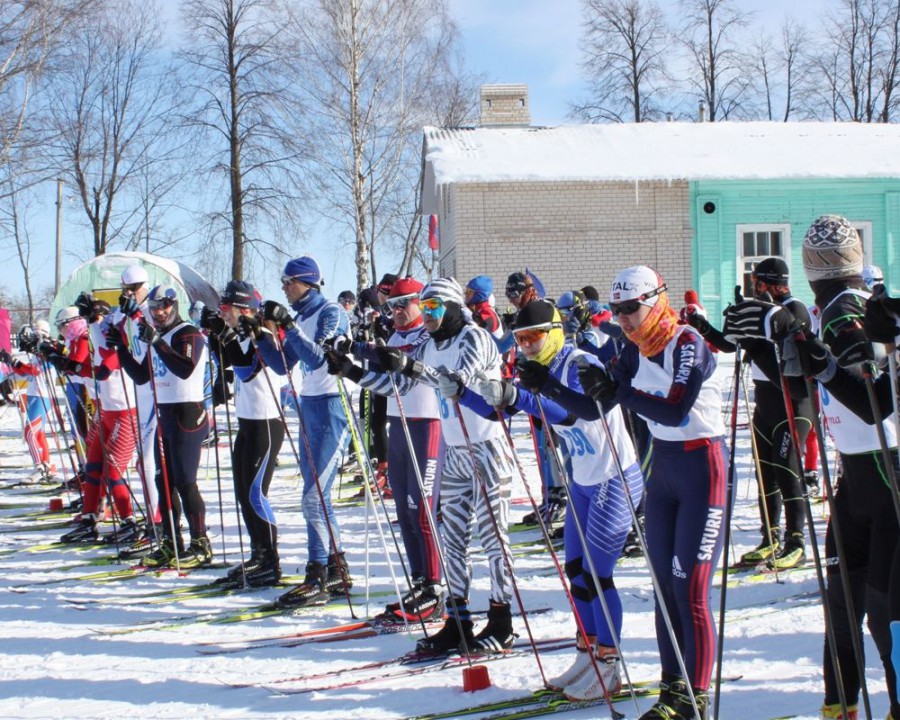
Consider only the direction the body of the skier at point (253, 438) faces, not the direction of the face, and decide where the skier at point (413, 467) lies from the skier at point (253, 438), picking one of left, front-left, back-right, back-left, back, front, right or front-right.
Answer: left

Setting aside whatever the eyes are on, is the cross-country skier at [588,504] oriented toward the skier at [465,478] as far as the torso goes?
no

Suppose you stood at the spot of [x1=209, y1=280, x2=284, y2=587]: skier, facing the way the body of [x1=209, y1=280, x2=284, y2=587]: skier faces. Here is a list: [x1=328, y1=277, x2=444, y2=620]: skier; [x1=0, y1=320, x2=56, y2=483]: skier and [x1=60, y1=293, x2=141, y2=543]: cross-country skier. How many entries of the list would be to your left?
1

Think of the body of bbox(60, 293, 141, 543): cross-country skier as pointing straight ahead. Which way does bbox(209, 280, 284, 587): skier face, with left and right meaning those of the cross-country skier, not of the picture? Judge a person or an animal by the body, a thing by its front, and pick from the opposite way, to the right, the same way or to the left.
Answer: the same way

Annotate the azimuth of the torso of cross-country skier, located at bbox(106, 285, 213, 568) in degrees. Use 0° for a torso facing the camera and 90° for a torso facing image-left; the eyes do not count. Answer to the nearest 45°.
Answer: approximately 45°

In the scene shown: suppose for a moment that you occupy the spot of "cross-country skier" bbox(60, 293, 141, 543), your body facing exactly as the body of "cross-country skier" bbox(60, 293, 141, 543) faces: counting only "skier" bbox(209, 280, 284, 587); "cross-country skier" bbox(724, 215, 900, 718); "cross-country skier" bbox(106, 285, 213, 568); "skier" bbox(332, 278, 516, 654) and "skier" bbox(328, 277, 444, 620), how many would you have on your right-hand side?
0

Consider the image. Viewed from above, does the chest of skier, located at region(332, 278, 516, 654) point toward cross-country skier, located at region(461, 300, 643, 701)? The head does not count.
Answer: no

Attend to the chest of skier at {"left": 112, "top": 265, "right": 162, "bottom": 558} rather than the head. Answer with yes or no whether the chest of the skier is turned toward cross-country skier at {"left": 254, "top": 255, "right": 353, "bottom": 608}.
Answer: no

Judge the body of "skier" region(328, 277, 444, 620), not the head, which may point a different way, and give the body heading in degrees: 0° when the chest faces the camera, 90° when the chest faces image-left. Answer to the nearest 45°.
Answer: approximately 45°

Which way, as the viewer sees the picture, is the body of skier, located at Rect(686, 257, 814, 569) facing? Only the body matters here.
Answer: to the viewer's left

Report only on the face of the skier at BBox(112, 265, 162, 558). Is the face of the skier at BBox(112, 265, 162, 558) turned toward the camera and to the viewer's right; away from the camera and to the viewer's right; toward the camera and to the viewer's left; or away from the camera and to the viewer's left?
toward the camera and to the viewer's left

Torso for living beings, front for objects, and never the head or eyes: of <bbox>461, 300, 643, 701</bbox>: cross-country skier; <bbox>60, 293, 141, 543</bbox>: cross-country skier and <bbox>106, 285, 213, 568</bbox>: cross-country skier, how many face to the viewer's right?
0

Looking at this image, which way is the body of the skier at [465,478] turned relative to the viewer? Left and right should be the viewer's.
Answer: facing the viewer and to the left of the viewer

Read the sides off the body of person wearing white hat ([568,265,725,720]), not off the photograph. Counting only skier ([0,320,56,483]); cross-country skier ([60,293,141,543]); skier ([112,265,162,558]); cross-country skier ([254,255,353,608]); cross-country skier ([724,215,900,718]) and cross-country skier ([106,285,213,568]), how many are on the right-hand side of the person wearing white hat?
5

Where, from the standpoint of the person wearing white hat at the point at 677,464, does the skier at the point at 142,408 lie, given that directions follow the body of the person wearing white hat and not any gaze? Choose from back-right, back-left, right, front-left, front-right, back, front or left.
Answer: right

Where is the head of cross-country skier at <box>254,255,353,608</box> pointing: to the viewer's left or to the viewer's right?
to the viewer's left

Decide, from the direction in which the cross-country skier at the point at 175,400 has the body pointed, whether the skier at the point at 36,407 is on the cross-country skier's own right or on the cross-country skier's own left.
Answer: on the cross-country skier's own right
